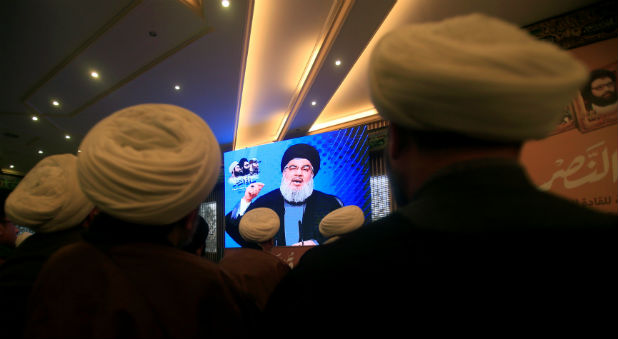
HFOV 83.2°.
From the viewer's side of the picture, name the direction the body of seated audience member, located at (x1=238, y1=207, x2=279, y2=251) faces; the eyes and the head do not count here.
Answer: away from the camera

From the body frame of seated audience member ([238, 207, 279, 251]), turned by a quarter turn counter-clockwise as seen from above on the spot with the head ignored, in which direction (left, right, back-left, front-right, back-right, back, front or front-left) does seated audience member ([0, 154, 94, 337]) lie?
front-left

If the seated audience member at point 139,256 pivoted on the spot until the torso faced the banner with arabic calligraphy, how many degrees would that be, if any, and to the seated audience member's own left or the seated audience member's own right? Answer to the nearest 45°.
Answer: approximately 90° to the seated audience member's own right

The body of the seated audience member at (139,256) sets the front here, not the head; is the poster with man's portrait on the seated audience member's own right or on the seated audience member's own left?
on the seated audience member's own right

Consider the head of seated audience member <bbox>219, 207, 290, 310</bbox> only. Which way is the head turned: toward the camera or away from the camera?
away from the camera

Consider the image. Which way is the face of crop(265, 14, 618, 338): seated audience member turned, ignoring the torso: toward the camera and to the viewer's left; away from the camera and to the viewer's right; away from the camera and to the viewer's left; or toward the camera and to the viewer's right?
away from the camera and to the viewer's left

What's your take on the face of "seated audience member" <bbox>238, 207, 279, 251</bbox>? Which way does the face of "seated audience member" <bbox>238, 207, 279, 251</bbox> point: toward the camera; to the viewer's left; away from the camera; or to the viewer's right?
away from the camera

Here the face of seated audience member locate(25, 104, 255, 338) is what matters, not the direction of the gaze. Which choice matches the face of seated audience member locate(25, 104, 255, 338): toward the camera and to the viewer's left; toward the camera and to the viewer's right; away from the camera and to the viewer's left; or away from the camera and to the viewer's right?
away from the camera and to the viewer's right

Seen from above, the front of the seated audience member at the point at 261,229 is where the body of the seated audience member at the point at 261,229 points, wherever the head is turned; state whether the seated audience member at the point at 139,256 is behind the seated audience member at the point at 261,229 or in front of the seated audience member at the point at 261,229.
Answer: behind

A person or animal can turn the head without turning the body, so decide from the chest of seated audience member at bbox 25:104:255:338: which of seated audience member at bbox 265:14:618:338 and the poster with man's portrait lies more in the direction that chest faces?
the poster with man's portrait

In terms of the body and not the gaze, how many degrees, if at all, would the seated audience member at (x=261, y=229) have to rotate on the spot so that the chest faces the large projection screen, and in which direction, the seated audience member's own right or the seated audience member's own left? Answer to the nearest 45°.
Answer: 0° — they already face it

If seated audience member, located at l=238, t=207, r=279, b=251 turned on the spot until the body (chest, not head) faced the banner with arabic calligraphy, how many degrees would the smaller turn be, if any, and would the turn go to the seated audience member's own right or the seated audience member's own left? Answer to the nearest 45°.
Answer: approximately 90° to the seated audience member's own right

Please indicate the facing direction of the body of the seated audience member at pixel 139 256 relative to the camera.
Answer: away from the camera
